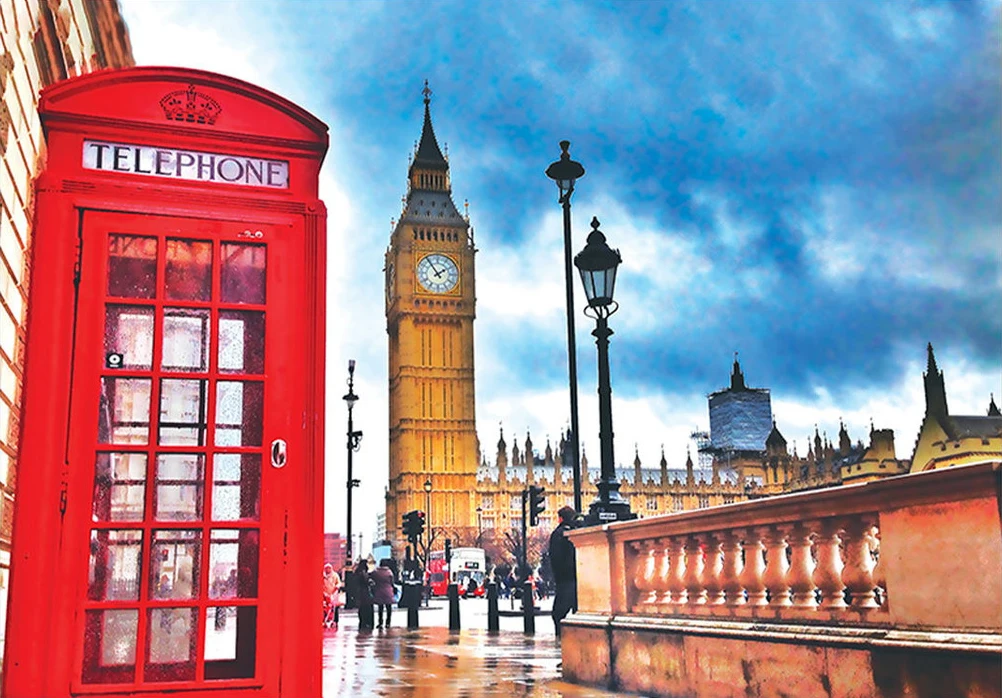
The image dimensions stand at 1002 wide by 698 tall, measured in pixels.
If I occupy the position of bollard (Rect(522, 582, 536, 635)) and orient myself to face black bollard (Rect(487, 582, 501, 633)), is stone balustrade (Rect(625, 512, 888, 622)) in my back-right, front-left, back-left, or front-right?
back-left

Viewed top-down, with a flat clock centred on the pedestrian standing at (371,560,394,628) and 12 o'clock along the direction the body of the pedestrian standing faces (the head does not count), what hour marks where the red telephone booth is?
The red telephone booth is roughly at 6 o'clock from the pedestrian standing.

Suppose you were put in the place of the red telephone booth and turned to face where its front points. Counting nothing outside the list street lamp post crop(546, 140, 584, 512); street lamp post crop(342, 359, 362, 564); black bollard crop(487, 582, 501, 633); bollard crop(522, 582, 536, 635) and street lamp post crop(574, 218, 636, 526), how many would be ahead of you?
0

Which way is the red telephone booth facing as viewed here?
toward the camera

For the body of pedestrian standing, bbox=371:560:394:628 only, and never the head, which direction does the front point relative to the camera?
away from the camera

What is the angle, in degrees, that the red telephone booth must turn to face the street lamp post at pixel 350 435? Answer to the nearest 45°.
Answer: approximately 180°

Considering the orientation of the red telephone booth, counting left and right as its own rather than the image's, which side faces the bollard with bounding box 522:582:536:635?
back

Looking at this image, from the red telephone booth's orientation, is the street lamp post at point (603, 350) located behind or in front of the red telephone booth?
behind

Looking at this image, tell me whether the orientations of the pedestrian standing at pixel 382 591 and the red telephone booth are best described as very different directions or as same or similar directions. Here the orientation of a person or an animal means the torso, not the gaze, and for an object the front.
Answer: very different directions

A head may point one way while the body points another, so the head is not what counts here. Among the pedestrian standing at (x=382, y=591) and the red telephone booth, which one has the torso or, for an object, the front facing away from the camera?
the pedestrian standing

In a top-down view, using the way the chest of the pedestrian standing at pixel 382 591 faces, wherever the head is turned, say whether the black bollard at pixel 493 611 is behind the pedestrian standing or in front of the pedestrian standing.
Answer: behind

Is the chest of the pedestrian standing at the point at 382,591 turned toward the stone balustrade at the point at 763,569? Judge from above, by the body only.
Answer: no

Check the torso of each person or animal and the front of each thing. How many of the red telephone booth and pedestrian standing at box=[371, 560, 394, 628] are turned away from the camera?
1
